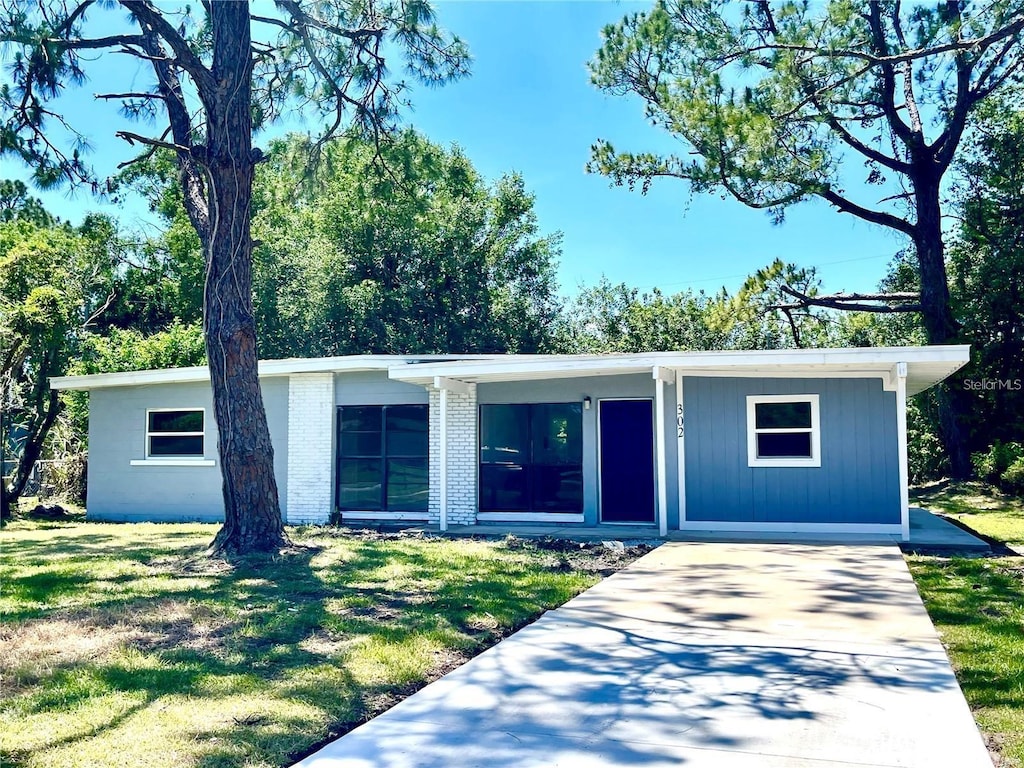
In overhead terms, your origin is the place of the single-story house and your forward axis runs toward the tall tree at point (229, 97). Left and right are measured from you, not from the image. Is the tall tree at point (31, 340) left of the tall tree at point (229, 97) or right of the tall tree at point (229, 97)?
right

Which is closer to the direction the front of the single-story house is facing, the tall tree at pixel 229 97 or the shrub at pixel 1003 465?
the tall tree

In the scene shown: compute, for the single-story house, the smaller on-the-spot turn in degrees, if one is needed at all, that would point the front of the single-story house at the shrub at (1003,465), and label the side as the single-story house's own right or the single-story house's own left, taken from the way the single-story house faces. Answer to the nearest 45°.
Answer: approximately 135° to the single-story house's own left

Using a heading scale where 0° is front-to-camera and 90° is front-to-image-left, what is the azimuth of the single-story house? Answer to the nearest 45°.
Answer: approximately 0°

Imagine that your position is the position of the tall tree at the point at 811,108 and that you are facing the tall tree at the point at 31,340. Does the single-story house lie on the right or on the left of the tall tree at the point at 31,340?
left

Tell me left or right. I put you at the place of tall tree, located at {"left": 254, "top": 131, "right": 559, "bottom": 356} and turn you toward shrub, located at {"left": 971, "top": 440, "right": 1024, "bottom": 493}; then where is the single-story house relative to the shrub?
right

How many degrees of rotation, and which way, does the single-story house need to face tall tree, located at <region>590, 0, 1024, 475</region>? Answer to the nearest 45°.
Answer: approximately 135° to its left

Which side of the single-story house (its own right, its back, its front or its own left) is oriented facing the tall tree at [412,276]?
back

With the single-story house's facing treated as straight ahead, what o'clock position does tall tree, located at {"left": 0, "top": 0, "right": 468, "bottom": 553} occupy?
The tall tree is roughly at 2 o'clock from the single-story house.

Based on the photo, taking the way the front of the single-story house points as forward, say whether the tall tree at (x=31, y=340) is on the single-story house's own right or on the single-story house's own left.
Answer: on the single-story house's own right
